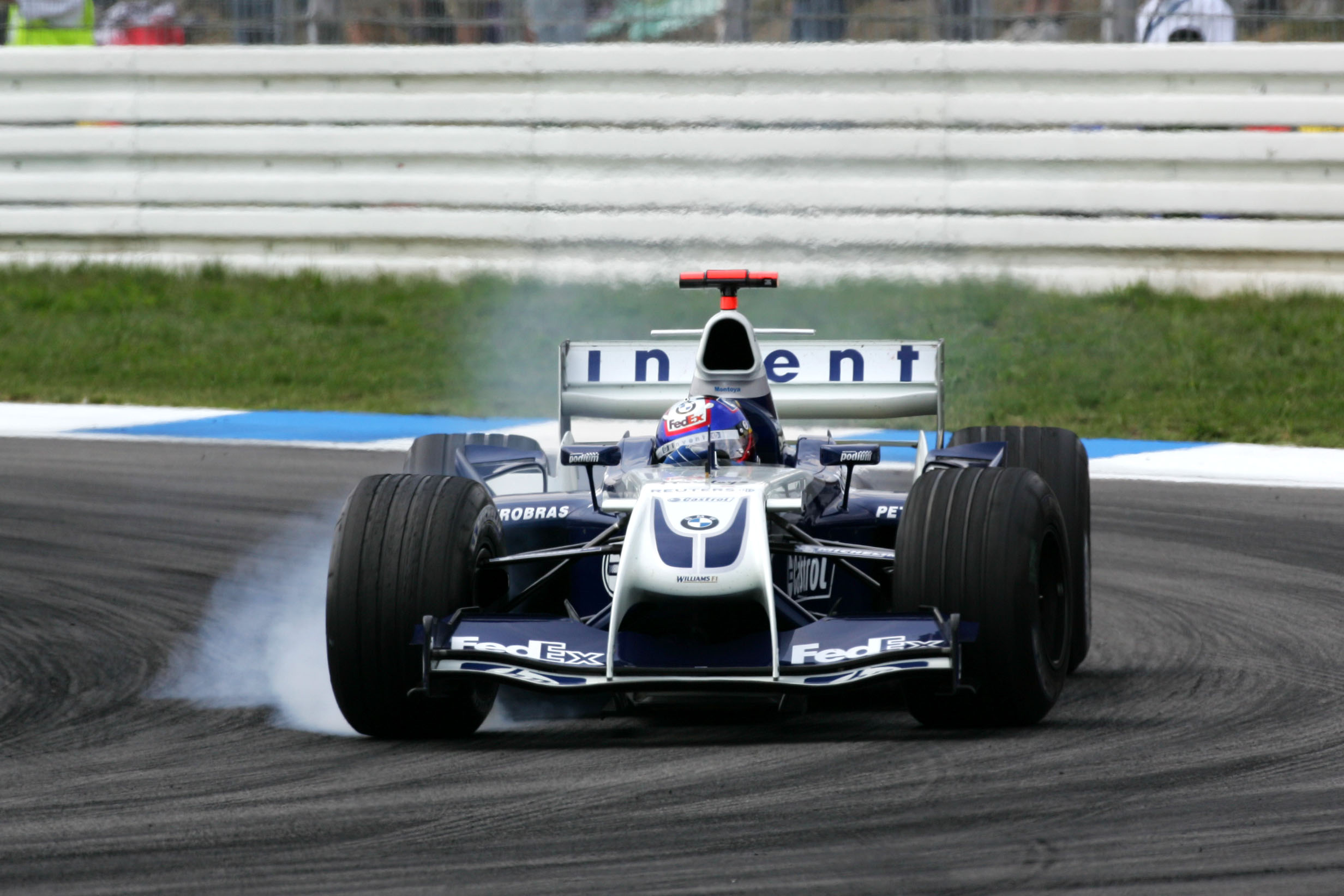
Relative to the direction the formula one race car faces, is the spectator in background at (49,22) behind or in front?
behind

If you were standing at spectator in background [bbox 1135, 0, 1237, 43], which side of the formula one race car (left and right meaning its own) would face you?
back

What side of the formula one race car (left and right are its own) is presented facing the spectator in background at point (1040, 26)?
back

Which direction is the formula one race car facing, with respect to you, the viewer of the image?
facing the viewer

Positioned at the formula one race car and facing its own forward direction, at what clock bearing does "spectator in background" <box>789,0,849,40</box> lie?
The spectator in background is roughly at 6 o'clock from the formula one race car.

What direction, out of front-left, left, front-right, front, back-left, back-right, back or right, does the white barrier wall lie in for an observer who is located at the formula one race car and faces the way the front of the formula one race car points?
back
